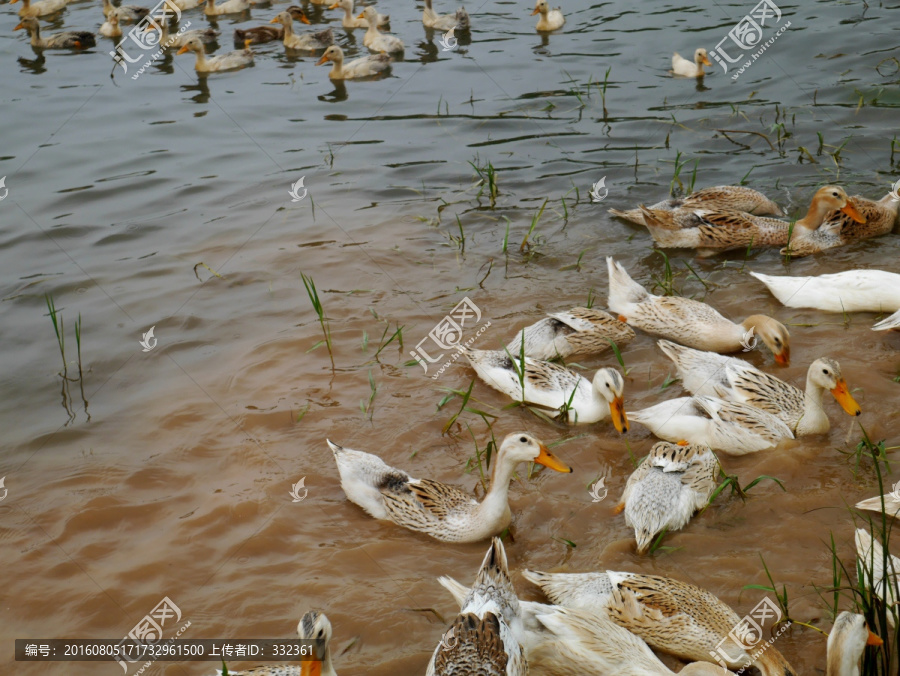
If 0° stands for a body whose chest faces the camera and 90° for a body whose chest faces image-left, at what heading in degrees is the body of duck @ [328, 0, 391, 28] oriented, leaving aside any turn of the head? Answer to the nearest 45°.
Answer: approximately 90°

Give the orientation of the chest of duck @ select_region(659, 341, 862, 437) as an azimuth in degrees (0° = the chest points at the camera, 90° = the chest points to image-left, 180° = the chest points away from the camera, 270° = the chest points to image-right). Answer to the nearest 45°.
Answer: approximately 315°

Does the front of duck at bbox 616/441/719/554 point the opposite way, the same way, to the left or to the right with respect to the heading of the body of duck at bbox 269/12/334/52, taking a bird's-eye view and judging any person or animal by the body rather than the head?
to the right

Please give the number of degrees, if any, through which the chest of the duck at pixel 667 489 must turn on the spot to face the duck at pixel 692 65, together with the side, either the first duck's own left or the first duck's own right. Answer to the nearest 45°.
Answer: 0° — it already faces it

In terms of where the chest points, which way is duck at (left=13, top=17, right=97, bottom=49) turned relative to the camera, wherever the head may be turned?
to the viewer's left

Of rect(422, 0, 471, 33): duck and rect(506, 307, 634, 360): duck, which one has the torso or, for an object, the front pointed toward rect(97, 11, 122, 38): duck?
rect(422, 0, 471, 33): duck

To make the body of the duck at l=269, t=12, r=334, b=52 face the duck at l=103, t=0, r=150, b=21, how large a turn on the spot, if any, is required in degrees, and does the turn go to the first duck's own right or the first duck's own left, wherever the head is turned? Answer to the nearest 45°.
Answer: approximately 45° to the first duck's own right

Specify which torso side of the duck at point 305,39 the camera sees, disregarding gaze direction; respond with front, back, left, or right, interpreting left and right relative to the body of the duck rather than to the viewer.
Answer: left

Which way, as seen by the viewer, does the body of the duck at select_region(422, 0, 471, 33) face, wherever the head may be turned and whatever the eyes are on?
to the viewer's left

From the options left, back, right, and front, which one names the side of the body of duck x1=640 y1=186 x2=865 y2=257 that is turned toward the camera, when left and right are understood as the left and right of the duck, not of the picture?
right

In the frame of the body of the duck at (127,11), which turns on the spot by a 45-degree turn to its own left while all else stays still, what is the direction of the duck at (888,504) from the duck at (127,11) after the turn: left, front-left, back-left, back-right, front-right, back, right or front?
front-left

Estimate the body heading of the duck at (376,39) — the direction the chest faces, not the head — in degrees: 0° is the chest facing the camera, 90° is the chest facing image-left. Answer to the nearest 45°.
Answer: approximately 90°
